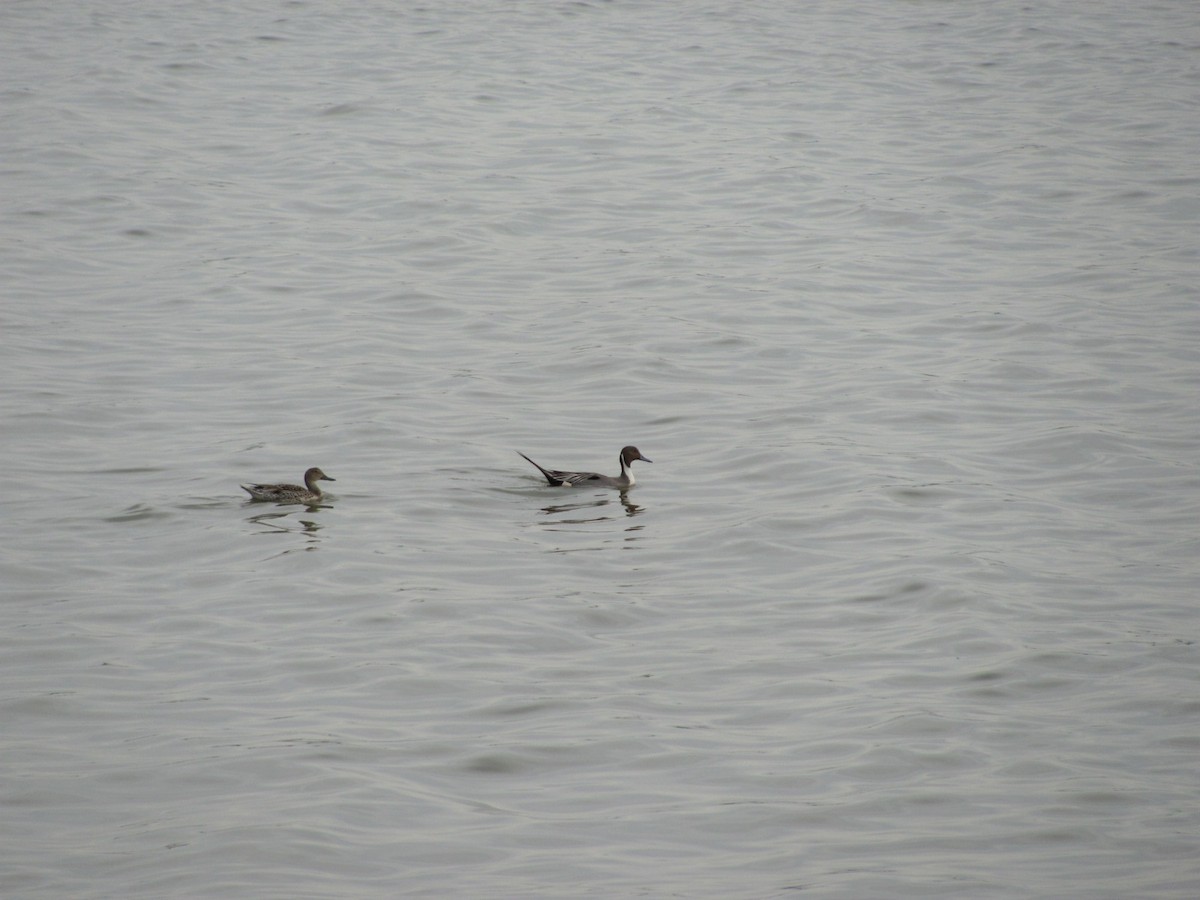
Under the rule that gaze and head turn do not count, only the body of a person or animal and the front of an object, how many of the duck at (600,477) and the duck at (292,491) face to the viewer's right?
2

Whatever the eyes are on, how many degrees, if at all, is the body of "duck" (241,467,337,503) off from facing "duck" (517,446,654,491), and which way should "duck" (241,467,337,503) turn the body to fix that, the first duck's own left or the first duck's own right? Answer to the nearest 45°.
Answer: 0° — it already faces it

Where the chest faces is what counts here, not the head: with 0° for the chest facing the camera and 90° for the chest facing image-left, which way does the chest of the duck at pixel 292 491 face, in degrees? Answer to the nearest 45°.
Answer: approximately 270°

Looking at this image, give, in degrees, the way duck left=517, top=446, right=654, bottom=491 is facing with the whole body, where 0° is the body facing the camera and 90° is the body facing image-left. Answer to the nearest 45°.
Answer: approximately 270°

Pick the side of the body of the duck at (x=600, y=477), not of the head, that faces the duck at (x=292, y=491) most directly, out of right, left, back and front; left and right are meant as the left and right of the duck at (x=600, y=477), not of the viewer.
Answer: back
